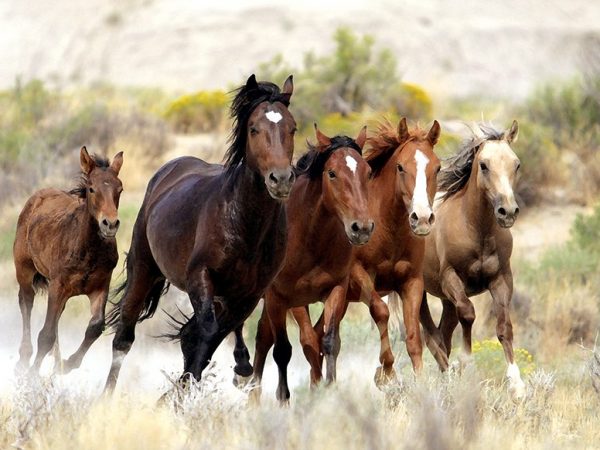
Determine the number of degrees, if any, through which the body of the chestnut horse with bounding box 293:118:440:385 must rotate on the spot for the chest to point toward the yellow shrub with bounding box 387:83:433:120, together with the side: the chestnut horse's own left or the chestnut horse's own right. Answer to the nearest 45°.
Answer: approximately 135° to the chestnut horse's own left

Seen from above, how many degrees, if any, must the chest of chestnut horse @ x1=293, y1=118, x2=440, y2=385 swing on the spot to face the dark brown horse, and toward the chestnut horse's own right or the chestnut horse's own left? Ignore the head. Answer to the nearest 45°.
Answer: approximately 90° to the chestnut horse's own right

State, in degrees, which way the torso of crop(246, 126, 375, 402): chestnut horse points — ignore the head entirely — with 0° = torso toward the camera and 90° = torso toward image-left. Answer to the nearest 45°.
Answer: approximately 315°

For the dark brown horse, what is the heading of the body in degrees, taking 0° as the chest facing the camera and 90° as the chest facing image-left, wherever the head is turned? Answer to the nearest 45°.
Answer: approximately 315°

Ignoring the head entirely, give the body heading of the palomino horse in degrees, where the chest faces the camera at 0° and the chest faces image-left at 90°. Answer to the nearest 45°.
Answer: approximately 315°
